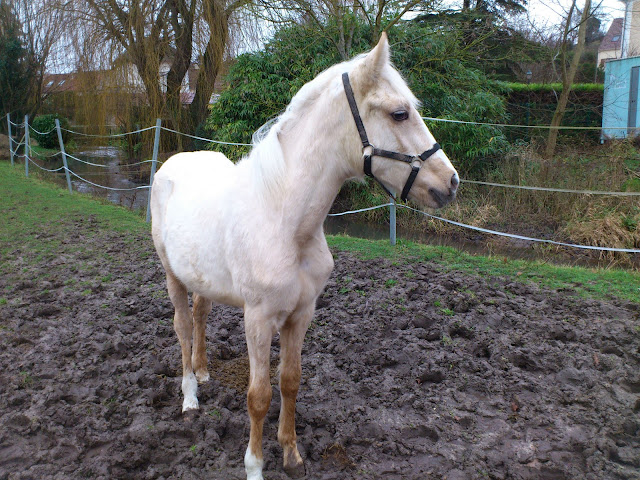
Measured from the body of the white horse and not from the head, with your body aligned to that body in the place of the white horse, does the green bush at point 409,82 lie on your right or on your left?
on your left

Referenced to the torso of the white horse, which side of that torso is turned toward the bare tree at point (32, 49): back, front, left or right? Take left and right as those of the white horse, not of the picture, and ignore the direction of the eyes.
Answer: back

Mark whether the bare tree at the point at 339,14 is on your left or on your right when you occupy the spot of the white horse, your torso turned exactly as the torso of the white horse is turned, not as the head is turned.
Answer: on your left

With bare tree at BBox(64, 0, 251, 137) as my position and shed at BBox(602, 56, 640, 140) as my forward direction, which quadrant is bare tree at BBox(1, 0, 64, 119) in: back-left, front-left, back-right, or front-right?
back-left

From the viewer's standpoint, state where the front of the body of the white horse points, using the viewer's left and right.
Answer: facing the viewer and to the right of the viewer

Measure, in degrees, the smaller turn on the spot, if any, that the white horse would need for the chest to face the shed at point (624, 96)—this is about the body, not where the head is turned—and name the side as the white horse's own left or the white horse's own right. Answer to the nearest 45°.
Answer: approximately 90° to the white horse's own left

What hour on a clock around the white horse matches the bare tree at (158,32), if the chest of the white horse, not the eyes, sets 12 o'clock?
The bare tree is roughly at 7 o'clock from the white horse.

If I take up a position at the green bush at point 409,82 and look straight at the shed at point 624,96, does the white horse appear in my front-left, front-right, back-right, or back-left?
back-right
